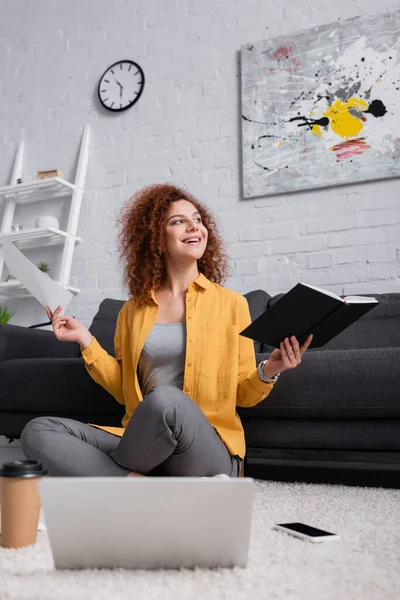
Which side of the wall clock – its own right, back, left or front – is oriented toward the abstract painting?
left

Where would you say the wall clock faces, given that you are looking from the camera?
facing the viewer and to the left of the viewer

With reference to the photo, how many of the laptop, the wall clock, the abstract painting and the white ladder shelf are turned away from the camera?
1

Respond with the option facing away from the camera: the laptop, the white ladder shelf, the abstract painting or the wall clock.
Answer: the laptop

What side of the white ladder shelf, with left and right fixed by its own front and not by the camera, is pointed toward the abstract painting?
left

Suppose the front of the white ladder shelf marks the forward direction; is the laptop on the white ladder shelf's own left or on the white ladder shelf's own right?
on the white ladder shelf's own left

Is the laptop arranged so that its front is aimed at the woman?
yes

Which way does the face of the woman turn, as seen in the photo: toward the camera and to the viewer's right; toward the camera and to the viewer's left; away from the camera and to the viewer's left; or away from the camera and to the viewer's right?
toward the camera and to the viewer's right

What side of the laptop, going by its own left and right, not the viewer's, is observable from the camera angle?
back

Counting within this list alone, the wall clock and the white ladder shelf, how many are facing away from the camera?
0
